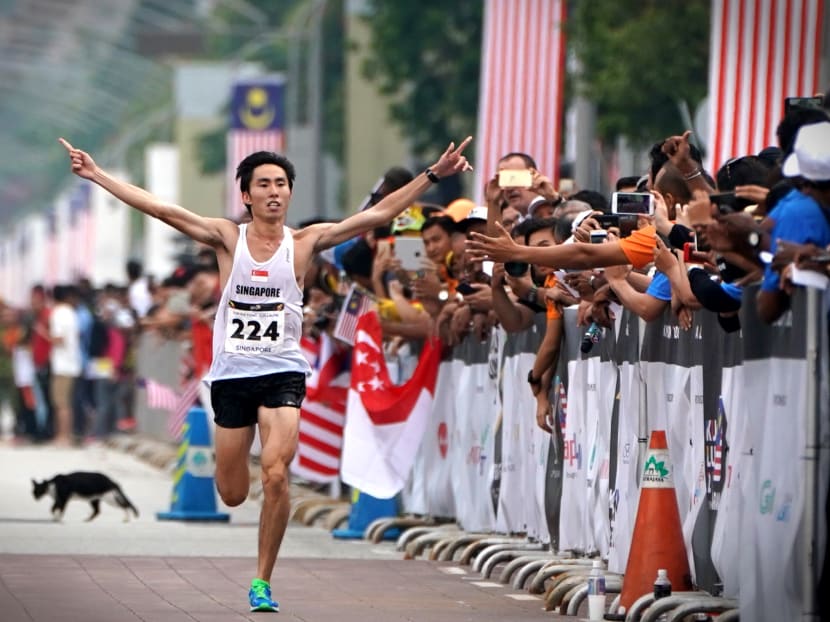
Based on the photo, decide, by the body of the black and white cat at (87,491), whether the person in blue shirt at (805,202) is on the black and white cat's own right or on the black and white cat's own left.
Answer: on the black and white cat's own left

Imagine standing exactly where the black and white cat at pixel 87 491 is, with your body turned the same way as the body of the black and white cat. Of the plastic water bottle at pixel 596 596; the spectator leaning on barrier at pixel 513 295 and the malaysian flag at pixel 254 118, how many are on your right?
1

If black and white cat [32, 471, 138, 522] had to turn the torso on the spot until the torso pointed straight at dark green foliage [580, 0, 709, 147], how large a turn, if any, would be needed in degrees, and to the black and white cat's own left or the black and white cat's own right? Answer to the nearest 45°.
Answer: approximately 135° to the black and white cat's own right

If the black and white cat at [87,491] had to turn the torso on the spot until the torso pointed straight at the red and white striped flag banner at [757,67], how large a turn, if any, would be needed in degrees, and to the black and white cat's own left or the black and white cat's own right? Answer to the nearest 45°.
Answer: approximately 180°

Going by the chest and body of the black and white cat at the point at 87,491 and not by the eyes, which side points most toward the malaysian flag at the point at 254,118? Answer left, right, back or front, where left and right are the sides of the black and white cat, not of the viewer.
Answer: right

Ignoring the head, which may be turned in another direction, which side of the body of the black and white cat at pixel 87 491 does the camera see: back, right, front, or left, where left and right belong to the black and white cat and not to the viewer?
left
